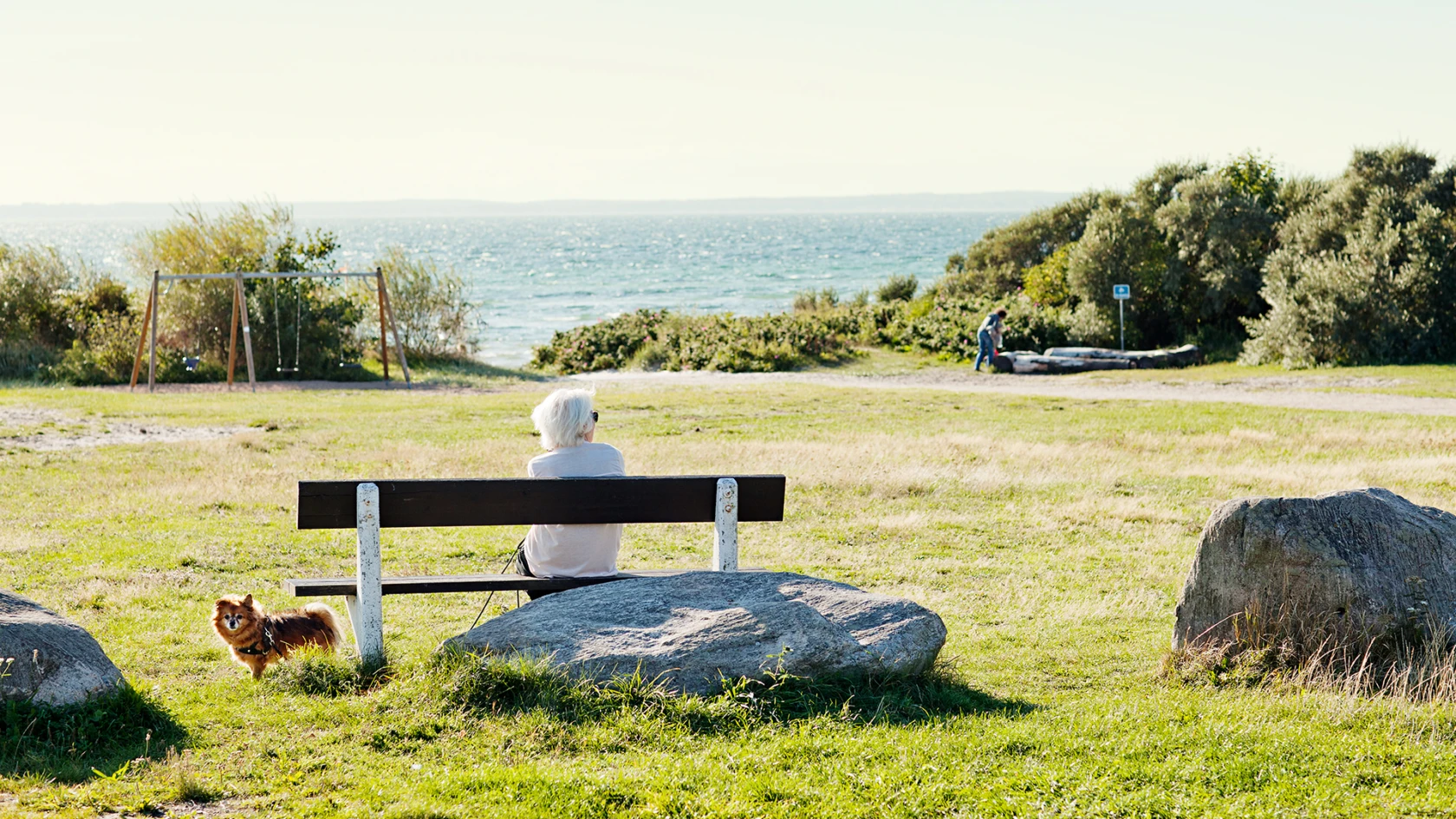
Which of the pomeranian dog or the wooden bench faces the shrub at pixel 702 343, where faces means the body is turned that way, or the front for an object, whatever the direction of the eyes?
the wooden bench

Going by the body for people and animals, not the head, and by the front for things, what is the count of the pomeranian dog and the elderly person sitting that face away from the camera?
1

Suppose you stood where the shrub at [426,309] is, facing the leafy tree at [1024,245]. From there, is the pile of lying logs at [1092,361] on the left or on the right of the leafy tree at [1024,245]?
right

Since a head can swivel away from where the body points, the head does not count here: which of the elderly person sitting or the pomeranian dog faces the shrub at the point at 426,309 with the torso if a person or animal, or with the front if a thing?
the elderly person sitting

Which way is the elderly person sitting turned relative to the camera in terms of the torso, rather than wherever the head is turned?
away from the camera

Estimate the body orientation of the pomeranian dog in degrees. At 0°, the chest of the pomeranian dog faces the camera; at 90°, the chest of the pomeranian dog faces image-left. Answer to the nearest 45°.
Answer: approximately 45°

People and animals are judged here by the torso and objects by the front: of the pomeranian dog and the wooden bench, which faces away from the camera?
the wooden bench

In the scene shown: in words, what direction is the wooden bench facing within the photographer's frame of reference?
facing away from the viewer

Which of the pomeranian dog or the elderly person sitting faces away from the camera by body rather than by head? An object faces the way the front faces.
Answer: the elderly person sitting

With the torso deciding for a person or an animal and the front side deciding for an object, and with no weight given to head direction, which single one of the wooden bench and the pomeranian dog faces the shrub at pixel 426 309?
the wooden bench

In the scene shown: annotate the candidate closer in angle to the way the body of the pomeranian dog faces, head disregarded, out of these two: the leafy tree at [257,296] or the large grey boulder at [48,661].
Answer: the large grey boulder
